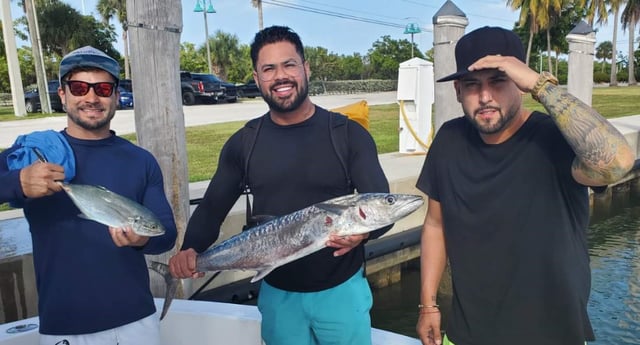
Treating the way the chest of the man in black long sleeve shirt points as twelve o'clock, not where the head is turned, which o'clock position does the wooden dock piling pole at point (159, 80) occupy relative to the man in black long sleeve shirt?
The wooden dock piling pole is roughly at 5 o'clock from the man in black long sleeve shirt.

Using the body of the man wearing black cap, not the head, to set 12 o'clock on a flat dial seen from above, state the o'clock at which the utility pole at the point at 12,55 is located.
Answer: The utility pole is roughly at 4 o'clock from the man wearing black cap.

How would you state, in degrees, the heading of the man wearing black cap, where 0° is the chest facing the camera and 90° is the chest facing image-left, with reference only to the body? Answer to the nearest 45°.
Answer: approximately 0°

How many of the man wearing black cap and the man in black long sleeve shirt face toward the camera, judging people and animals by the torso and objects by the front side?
2

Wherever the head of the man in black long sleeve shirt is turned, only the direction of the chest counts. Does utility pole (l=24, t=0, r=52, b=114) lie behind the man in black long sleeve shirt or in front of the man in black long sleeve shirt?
behind

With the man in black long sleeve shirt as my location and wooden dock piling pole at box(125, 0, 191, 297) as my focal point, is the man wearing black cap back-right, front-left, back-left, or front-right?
back-right

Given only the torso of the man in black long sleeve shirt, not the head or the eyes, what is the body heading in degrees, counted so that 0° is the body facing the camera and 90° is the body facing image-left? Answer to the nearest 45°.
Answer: approximately 0°

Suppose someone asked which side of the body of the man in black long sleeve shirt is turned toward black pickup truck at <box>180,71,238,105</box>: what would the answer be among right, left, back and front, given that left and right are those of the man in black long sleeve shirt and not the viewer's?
back
